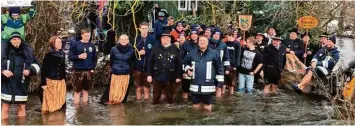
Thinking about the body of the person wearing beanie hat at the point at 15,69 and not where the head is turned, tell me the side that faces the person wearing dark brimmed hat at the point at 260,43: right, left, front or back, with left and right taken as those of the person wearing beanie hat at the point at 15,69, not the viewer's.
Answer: left

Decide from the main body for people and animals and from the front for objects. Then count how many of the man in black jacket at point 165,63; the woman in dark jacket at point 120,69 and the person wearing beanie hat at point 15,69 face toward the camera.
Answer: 3

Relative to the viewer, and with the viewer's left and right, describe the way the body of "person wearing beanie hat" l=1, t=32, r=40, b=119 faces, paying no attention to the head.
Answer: facing the viewer

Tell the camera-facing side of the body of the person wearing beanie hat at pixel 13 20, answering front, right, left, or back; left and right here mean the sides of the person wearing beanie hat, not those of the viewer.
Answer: front

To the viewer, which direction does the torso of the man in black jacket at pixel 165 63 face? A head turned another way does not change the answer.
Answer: toward the camera

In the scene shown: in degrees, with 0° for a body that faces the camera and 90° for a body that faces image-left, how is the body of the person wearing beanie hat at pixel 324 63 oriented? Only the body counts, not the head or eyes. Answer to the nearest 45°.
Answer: approximately 45°

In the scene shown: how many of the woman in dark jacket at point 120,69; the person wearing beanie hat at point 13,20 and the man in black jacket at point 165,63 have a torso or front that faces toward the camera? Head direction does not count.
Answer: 3

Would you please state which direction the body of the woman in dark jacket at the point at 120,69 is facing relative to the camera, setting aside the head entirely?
toward the camera

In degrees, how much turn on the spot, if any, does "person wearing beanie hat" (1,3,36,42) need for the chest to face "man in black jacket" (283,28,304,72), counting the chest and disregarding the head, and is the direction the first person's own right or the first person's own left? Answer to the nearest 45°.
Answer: approximately 90° to the first person's own left

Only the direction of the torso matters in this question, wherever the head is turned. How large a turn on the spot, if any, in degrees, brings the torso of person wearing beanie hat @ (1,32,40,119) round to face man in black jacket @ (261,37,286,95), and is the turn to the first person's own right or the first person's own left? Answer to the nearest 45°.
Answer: approximately 90° to the first person's own left
